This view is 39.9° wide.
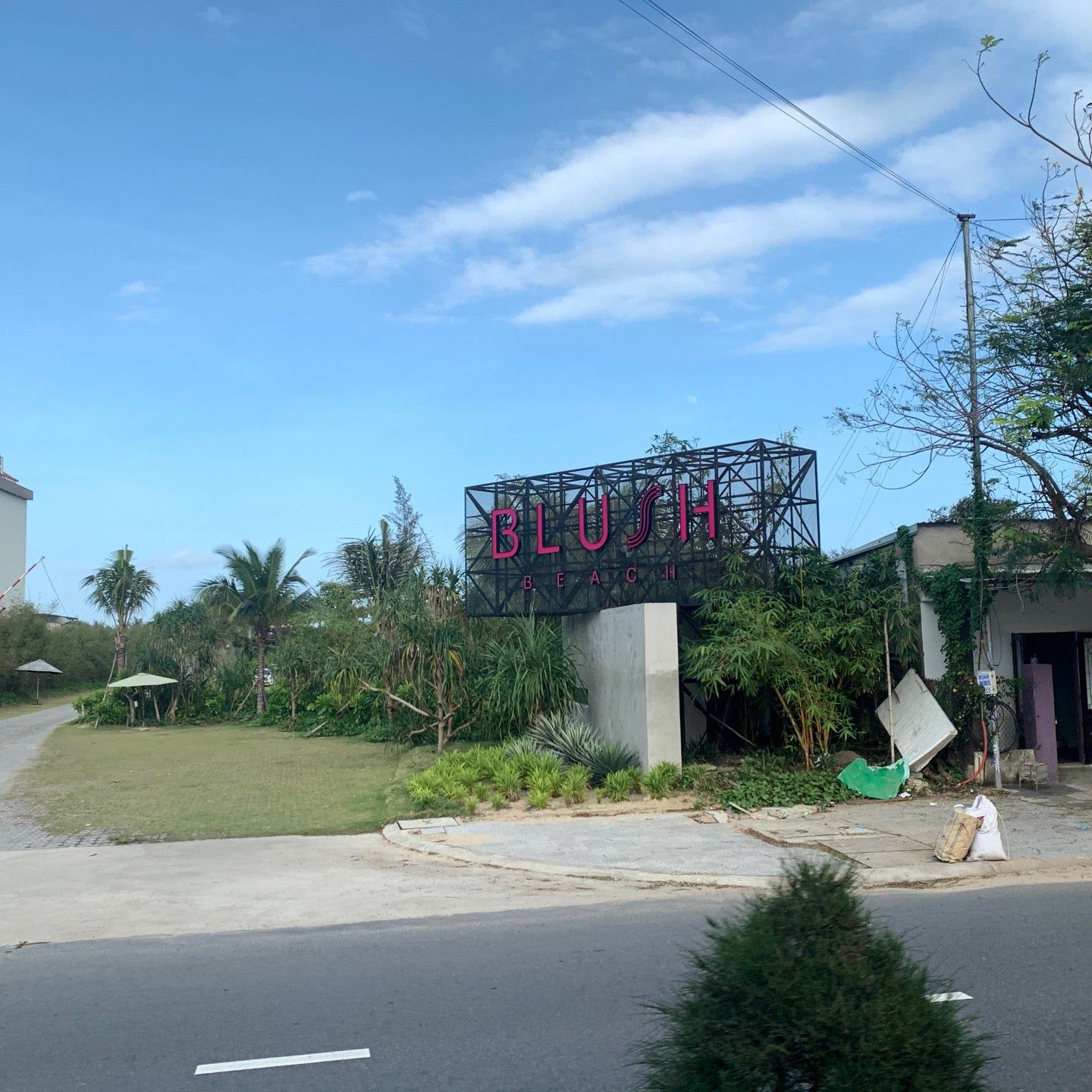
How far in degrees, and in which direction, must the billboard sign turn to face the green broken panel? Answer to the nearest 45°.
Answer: approximately 90° to its left

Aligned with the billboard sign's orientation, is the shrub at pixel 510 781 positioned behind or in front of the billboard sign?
in front

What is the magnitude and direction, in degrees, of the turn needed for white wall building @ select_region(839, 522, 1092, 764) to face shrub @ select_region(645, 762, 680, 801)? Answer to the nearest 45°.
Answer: approximately 45° to its right

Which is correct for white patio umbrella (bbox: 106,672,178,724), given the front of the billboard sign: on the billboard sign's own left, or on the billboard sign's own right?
on the billboard sign's own right

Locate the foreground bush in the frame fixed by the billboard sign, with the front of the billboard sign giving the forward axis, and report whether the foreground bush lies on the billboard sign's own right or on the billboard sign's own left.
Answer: on the billboard sign's own left

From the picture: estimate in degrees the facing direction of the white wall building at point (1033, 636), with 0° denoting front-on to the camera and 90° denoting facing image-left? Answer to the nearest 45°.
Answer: approximately 0°

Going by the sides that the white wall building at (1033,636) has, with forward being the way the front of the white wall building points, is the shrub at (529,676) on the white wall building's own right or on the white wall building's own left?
on the white wall building's own right

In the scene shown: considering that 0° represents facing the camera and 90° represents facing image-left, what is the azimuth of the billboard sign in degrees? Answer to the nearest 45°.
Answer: approximately 45°

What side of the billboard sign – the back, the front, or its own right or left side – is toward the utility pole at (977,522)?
left

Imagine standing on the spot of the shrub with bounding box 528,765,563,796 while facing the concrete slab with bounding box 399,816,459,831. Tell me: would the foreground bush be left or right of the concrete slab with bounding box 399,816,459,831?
left
